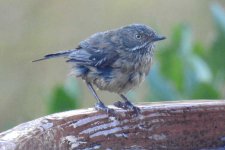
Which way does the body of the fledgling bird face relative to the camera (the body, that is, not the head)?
to the viewer's right

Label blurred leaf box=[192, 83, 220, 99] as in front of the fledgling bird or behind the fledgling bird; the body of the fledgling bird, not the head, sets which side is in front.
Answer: in front

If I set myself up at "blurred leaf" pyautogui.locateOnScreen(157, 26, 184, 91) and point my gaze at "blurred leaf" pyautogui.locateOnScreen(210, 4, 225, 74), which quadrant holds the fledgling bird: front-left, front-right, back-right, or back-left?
back-right

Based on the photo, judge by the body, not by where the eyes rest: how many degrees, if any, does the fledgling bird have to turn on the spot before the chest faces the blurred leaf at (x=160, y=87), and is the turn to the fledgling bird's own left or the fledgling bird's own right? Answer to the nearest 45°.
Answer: approximately 45° to the fledgling bird's own left
